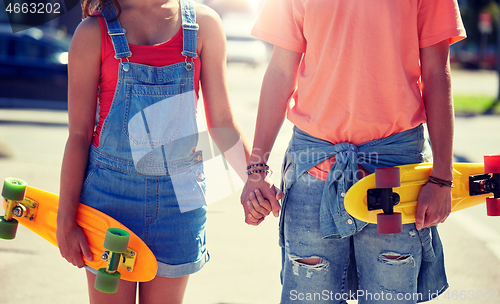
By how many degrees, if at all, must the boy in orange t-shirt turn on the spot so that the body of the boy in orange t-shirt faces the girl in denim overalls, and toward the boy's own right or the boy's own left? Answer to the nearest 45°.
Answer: approximately 90° to the boy's own right

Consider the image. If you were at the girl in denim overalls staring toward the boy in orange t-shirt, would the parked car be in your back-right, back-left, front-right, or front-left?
back-left

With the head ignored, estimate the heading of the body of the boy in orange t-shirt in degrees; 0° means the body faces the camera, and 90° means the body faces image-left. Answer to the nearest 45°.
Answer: approximately 0°

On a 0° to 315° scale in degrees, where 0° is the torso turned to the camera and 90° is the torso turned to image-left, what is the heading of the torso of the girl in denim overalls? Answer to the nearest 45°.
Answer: approximately 0°

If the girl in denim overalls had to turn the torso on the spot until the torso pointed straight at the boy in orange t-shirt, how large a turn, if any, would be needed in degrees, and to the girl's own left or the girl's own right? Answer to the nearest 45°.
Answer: approximately 90° to the girl's own left

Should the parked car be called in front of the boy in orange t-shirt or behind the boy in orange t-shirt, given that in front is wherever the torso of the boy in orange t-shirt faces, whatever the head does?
behind

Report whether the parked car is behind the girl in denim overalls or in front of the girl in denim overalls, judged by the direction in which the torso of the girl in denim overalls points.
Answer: behind

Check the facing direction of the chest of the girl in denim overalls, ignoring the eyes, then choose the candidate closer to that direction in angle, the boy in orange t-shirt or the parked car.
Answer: the boy in orange t-shirt

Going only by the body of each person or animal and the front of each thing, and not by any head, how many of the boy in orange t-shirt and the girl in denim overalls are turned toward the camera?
2
